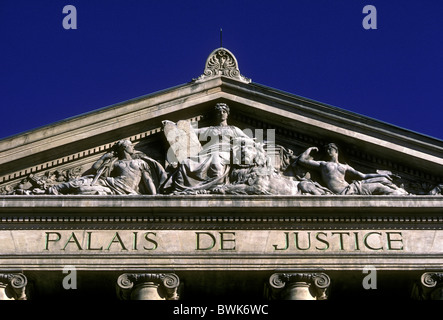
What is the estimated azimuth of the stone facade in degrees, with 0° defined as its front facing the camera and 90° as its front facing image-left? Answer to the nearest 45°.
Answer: approximately 0°
